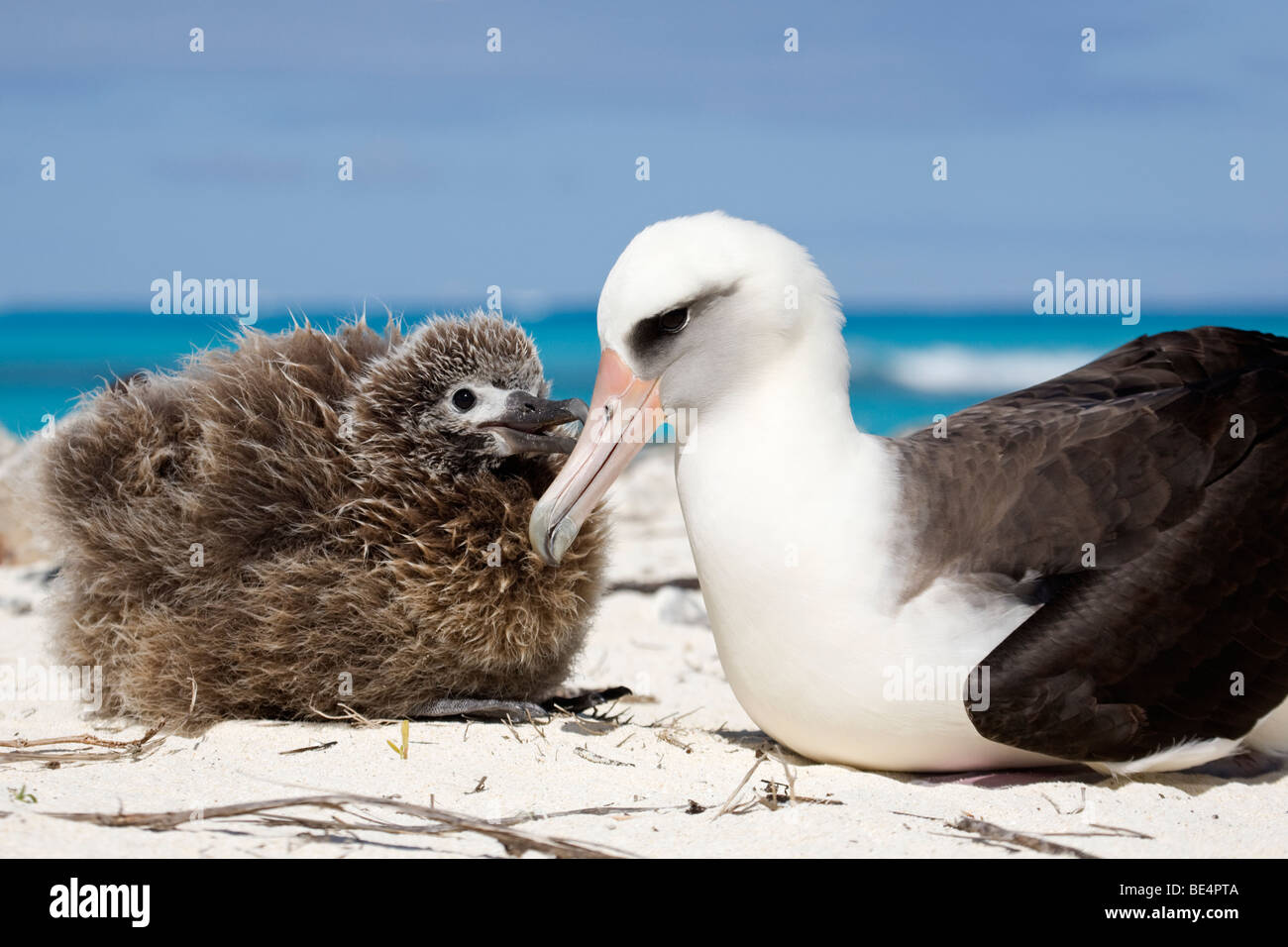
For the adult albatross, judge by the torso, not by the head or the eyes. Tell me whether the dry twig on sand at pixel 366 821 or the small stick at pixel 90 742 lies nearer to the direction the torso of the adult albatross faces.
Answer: the small stick

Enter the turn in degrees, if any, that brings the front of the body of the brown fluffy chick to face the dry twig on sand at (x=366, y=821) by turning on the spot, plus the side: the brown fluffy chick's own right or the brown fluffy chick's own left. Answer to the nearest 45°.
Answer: approximately 90° to the brown fluffy chick's own right

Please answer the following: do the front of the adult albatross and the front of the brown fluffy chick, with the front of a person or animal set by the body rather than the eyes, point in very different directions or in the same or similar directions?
very different directions

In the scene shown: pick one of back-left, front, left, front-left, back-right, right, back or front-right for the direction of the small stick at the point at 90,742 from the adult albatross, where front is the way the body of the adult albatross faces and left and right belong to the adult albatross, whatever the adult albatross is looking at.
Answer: front

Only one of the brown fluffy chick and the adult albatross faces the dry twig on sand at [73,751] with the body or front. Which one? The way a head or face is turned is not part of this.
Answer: the adult albatross

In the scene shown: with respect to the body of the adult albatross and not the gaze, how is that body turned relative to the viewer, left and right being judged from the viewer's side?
facing to the left of the viewer

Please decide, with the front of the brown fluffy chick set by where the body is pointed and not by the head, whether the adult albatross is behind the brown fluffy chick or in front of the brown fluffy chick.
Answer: in front

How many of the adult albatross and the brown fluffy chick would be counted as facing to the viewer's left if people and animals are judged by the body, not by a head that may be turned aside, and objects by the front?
1

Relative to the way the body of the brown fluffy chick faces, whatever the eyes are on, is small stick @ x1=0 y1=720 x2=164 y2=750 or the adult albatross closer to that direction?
the adult albatross

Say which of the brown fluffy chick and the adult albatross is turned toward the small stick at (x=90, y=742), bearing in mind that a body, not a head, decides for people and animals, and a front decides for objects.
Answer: the adult albatross

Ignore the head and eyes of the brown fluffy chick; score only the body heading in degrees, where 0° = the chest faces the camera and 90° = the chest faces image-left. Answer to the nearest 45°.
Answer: approximately 270°
